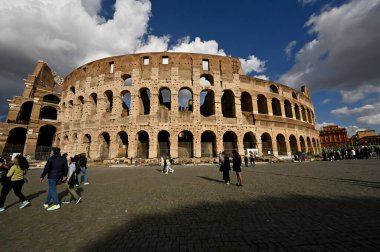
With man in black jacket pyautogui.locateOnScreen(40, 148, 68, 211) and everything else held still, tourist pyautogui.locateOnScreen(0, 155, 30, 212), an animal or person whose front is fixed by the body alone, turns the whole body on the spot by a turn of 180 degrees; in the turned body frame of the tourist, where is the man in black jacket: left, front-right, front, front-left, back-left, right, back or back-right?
front-right

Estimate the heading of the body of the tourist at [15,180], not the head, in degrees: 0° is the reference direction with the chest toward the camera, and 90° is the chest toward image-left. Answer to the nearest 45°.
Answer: approximately 90°

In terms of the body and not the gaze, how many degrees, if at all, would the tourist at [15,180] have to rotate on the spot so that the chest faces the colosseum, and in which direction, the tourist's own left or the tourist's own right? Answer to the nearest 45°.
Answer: approximately 135° to the tourist's own right
